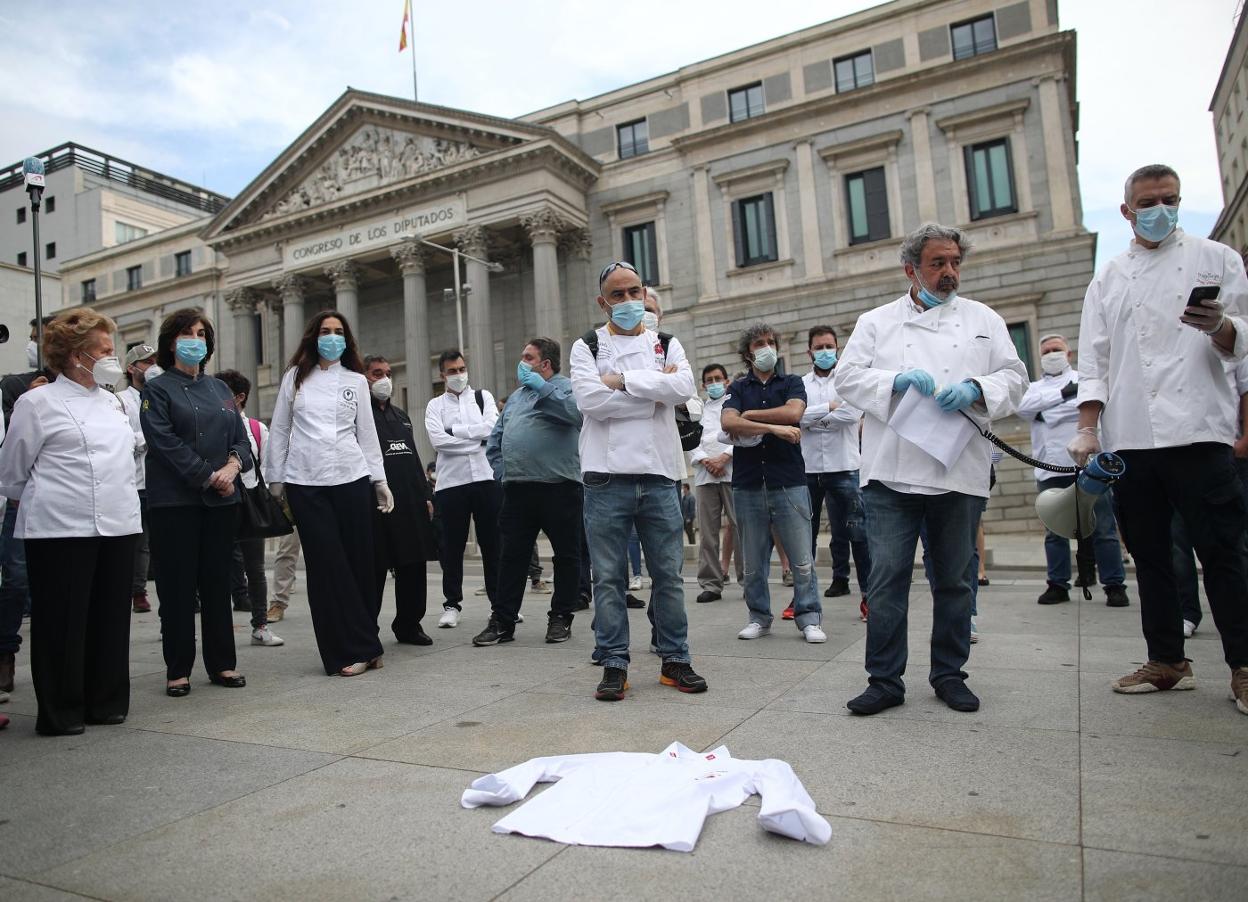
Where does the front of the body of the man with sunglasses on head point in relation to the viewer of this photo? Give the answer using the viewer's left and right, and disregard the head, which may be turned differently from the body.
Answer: facing the viewer

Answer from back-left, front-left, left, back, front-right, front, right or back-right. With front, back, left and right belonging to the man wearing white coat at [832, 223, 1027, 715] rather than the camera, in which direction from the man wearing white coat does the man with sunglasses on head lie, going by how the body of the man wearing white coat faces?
right

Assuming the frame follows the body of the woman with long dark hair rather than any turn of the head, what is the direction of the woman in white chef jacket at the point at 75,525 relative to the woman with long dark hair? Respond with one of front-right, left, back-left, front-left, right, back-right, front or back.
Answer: front-right

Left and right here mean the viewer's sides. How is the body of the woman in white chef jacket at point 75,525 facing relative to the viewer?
facing the viewer and to the right of the viewer

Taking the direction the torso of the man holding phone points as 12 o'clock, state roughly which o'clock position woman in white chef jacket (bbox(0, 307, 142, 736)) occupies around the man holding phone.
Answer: The woman in white chef jacket is roughly at 2 o'clock from the man holding phone.

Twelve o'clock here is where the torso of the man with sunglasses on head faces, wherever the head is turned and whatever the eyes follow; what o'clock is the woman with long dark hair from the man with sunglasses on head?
The woman with long dark hair is roughly at 4 o'clock from the man with sunglasses on head.

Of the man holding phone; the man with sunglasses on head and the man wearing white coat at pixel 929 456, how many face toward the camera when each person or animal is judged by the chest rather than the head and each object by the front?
3

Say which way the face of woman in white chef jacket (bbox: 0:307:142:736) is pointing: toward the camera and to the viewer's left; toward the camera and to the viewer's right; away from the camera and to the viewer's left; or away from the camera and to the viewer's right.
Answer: toward the camera and to the viewer's right

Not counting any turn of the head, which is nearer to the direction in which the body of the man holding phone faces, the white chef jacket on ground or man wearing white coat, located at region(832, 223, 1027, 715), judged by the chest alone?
the white chef jacket on ground
